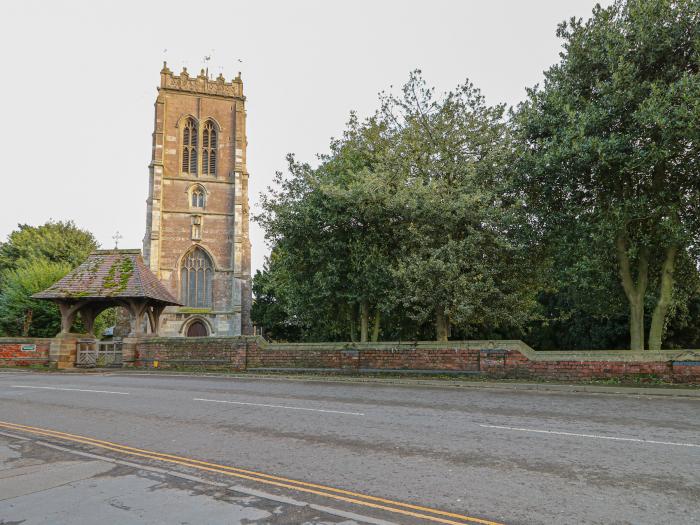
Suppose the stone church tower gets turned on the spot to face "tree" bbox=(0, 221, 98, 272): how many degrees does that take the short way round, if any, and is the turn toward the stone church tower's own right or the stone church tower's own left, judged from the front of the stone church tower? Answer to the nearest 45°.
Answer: approximately 90° to the stone church tower's own right

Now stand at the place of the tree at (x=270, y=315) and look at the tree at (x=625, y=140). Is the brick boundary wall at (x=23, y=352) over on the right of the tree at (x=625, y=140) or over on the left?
right

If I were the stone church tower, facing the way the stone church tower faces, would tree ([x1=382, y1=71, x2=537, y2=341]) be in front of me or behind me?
in front

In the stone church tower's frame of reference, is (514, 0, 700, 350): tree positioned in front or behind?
in front

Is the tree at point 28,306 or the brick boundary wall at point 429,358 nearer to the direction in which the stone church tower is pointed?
the brick boundary wall

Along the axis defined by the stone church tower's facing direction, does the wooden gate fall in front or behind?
in front

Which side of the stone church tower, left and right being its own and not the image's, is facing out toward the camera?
front

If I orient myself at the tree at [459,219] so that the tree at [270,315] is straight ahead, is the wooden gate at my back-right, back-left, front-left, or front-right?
front-left
